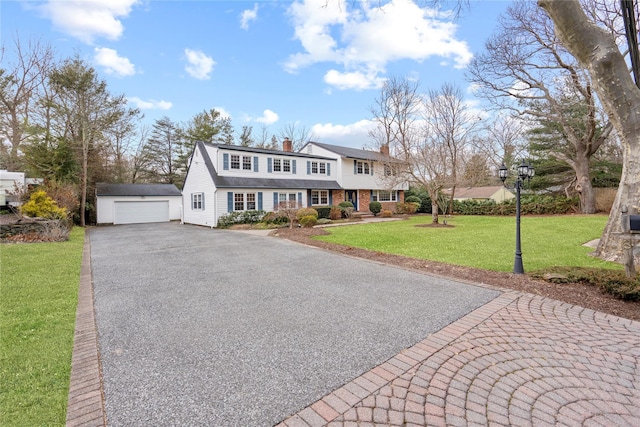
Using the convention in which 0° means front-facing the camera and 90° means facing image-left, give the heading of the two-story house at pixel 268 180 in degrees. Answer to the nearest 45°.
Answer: approximately 315°

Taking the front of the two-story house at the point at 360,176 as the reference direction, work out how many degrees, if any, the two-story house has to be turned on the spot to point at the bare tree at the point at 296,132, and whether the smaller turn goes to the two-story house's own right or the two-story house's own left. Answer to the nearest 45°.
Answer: approximately 180°

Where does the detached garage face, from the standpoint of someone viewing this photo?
facing the viewer

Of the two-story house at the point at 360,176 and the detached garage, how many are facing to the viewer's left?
0

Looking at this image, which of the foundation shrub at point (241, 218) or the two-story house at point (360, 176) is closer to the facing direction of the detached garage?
the foundation shrub

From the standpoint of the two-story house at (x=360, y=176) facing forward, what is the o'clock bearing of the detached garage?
The detached garage is roughly at 4 o'clock from the two-story house.

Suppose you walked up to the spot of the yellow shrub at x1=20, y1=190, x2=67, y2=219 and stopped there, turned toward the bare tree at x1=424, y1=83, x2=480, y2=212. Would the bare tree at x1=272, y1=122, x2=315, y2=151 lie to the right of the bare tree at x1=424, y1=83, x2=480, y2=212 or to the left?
left

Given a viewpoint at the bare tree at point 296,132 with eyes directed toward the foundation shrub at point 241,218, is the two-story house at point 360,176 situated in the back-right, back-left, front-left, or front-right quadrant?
front-left

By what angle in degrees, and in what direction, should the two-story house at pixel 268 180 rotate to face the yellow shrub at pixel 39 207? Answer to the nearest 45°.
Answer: approximately 90° to its right

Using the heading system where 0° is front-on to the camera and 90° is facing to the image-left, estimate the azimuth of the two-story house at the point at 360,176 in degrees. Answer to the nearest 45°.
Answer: approximately 315°

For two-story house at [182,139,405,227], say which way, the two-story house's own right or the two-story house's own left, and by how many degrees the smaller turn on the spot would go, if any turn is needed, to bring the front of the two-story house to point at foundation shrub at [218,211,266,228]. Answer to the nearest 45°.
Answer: approximately 90° to the two-story house's own right
